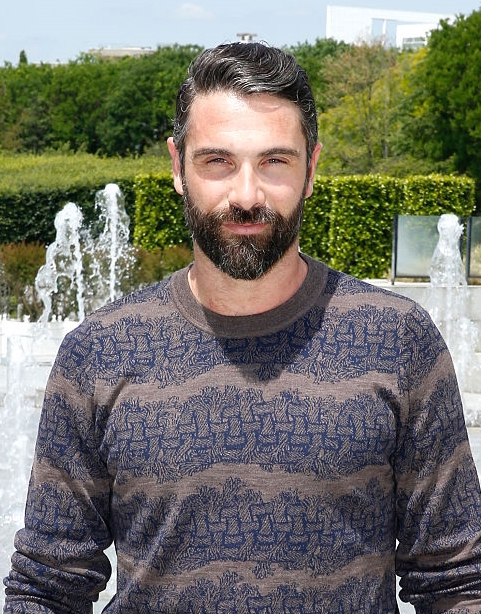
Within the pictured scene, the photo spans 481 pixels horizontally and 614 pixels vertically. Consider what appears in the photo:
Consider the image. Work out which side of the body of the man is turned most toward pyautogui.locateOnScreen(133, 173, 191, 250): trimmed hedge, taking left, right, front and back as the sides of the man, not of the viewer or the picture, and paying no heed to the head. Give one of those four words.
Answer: back

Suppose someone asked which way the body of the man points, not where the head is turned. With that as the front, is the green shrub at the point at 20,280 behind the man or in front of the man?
behind

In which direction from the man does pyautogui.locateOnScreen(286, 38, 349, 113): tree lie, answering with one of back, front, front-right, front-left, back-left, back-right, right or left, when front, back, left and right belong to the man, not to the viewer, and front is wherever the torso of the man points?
back

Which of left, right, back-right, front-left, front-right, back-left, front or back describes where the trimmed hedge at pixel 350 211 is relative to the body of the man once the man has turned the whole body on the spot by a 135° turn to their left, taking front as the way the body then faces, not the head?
front-left

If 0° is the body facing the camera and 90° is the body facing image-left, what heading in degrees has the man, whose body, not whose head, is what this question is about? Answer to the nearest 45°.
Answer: approximately 0°

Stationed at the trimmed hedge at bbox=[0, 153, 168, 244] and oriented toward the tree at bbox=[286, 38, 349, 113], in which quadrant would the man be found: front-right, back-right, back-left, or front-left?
back-right

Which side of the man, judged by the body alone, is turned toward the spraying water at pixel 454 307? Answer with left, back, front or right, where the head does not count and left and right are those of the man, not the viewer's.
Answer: back

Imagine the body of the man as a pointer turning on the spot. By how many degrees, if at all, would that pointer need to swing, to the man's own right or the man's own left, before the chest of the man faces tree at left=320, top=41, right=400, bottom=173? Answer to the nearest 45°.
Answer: approximately 180°

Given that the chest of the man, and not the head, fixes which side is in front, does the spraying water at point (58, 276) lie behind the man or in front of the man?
behind

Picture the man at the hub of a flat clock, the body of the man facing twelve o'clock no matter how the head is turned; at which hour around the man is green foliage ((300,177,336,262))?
The green foliage is roughly at 6 o'clock from the man.

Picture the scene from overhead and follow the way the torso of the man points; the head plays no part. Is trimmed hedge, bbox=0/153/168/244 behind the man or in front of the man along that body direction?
behind
